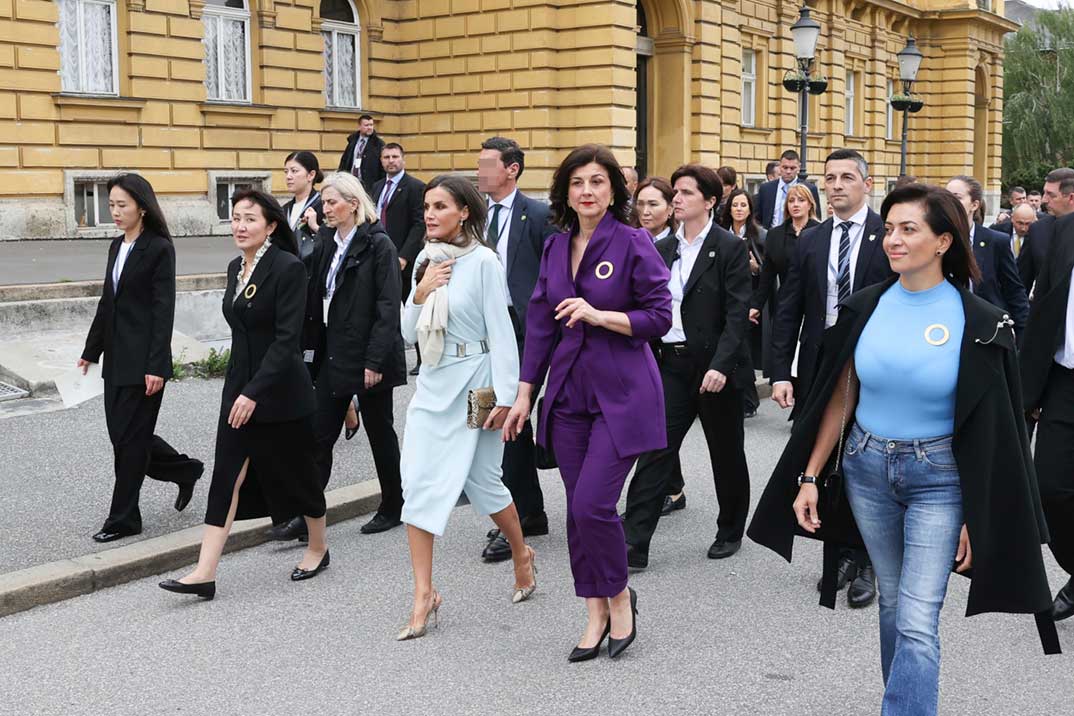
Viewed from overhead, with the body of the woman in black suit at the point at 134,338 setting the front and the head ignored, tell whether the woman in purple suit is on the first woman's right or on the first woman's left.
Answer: on the first woman's left

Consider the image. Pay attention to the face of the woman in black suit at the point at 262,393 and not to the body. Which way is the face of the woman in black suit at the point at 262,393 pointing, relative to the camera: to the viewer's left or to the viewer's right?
to the viewer's left

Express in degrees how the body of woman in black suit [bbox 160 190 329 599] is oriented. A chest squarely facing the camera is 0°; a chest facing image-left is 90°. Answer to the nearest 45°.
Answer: approximately 45°

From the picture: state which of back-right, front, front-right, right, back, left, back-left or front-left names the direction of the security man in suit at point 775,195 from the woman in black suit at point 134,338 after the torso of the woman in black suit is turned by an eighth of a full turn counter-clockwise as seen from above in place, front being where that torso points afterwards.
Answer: back-left

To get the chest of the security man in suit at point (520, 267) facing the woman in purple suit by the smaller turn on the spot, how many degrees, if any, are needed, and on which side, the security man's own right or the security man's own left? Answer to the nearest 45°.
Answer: approximately 45° to the security man's own left

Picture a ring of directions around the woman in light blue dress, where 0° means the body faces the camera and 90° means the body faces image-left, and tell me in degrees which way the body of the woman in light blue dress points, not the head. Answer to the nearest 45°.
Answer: approximately 45°

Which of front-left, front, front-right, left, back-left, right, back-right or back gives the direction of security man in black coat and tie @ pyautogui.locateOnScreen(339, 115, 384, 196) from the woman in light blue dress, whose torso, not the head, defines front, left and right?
back-right

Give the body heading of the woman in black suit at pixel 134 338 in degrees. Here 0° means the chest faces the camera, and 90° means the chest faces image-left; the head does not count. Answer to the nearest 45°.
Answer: approximately 45°

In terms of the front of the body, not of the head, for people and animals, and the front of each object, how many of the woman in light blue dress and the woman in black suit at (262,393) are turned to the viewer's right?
0

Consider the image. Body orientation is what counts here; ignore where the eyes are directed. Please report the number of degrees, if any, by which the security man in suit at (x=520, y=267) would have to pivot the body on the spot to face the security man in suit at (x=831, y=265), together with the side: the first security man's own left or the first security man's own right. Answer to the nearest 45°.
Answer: approximately 90° to the first security man's own left

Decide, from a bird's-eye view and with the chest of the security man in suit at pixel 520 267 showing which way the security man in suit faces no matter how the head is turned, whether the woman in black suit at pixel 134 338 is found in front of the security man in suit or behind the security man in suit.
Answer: in front

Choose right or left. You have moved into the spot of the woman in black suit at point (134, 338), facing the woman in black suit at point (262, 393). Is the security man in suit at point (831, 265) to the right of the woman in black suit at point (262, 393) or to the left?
left
